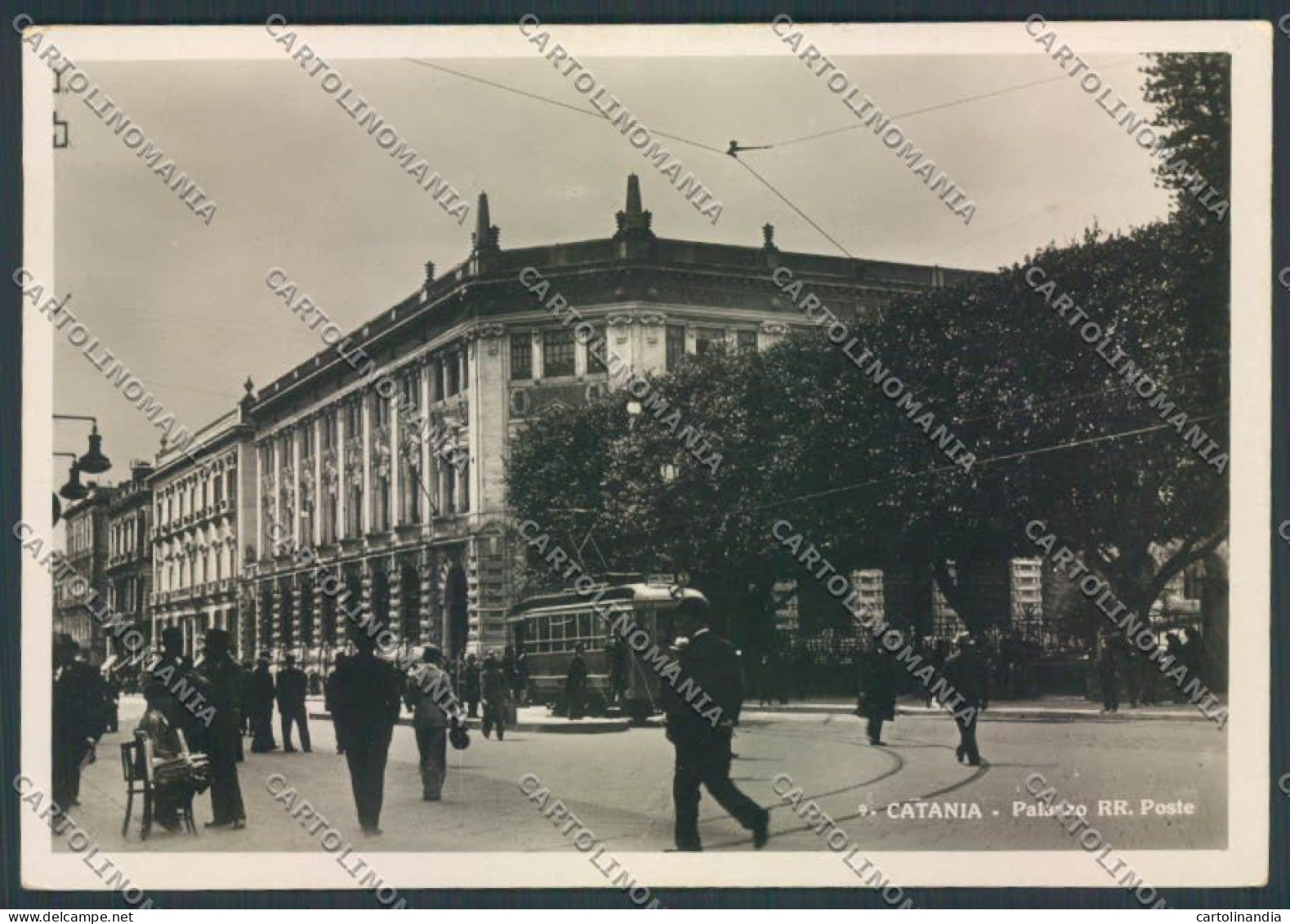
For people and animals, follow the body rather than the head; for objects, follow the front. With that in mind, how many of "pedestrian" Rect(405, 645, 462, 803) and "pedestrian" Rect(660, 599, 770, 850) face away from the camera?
1

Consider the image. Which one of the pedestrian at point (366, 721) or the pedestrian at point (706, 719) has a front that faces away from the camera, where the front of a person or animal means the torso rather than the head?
the pedestrian at point (366, 721)

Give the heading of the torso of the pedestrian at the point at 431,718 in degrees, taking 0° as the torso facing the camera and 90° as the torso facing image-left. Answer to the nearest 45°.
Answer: approximately 180°

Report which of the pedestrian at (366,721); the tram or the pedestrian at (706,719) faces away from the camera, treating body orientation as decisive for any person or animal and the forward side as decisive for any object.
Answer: the pedestrian at (366,721)

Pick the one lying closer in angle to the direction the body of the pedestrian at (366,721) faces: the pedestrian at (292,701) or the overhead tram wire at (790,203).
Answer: the pedestrian

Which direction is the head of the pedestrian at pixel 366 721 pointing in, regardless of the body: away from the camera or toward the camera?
away from the camera

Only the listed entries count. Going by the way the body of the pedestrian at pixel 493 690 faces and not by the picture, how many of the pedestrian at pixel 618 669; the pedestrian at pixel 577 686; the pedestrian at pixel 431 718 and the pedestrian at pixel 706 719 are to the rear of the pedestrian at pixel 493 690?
2

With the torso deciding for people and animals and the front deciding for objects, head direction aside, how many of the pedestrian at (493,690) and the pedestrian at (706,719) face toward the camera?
0

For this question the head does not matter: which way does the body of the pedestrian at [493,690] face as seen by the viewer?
away from the camera

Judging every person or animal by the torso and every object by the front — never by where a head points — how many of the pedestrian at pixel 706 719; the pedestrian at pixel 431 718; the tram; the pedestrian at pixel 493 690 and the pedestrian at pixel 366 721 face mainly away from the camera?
3

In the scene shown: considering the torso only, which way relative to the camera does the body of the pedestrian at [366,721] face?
away from the camera

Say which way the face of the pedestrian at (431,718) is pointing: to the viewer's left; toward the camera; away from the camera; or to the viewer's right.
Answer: away from the camera
